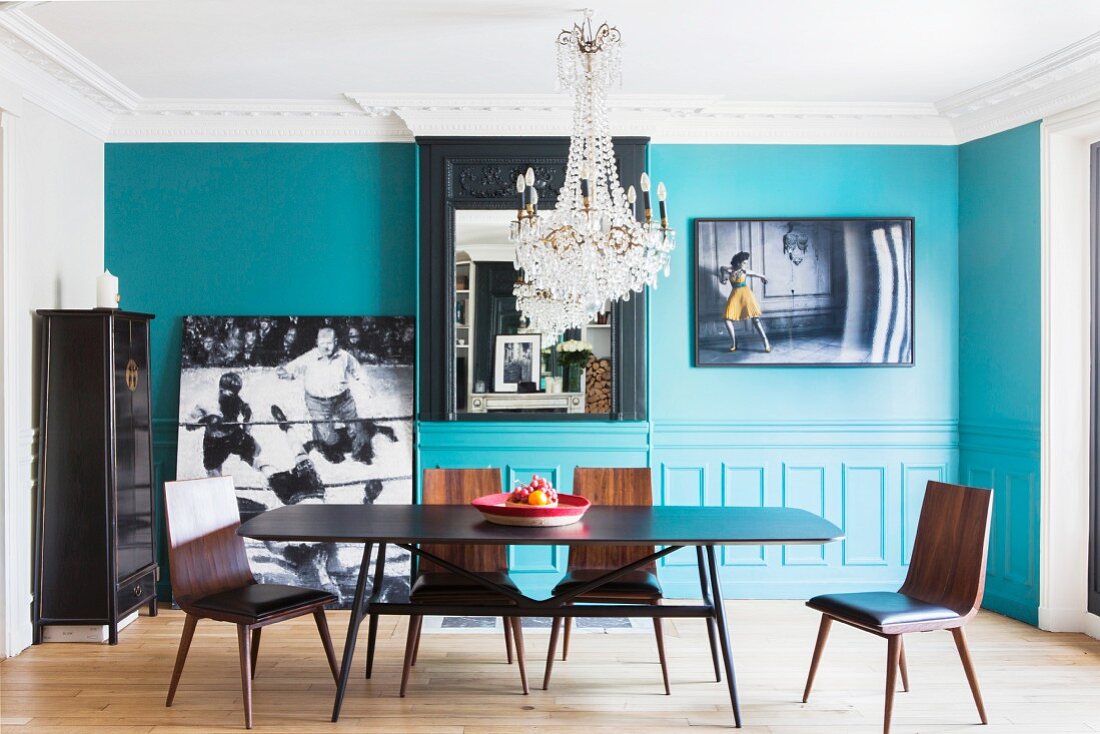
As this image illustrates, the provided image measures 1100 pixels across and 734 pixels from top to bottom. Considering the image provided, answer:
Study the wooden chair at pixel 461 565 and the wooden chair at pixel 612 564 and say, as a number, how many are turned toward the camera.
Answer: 2

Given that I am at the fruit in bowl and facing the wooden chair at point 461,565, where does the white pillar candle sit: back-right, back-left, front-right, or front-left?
front-left

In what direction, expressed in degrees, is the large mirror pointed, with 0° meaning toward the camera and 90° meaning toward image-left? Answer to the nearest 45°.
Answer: approximately 0°

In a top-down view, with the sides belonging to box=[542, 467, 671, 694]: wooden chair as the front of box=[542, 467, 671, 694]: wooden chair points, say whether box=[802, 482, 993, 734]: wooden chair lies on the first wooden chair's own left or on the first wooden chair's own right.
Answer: on the first wooden chair's own left

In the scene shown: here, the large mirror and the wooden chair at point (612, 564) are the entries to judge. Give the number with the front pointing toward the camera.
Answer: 2

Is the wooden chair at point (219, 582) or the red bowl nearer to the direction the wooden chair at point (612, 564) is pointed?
the red bowl

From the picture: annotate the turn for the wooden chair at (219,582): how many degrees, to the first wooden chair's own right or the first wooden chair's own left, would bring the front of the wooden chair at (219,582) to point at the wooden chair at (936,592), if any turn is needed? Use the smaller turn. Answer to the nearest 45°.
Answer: approximately 45° to the first wooden chair's own left

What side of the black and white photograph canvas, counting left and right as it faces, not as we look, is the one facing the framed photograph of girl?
left

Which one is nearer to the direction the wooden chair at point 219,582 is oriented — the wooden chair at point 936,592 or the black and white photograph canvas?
the wooden chair

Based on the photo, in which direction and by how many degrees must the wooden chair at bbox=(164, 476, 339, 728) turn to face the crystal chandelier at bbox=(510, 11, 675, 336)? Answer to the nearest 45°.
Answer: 0° — it already faces it

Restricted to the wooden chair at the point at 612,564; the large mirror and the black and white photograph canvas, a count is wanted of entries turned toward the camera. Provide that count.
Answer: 3

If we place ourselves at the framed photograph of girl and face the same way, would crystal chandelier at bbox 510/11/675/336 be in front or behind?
in front

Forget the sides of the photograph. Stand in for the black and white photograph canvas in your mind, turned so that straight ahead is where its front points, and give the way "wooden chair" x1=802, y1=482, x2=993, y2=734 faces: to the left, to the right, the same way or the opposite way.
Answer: to the right

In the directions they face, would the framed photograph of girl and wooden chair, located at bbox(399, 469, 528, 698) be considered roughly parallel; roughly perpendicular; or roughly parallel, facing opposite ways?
roughly parallel

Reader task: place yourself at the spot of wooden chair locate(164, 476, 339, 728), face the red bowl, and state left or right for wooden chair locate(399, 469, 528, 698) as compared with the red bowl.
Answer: left

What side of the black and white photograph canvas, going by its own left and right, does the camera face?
front

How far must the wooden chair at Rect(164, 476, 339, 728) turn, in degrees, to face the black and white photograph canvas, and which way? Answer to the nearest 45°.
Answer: approximately 135° to its left

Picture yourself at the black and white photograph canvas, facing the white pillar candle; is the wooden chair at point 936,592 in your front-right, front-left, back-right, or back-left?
back-left

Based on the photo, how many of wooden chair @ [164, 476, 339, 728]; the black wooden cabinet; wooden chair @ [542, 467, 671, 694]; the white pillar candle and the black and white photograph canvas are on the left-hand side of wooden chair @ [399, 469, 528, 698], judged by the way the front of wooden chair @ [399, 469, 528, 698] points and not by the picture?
1

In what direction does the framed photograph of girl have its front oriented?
toward the camera
